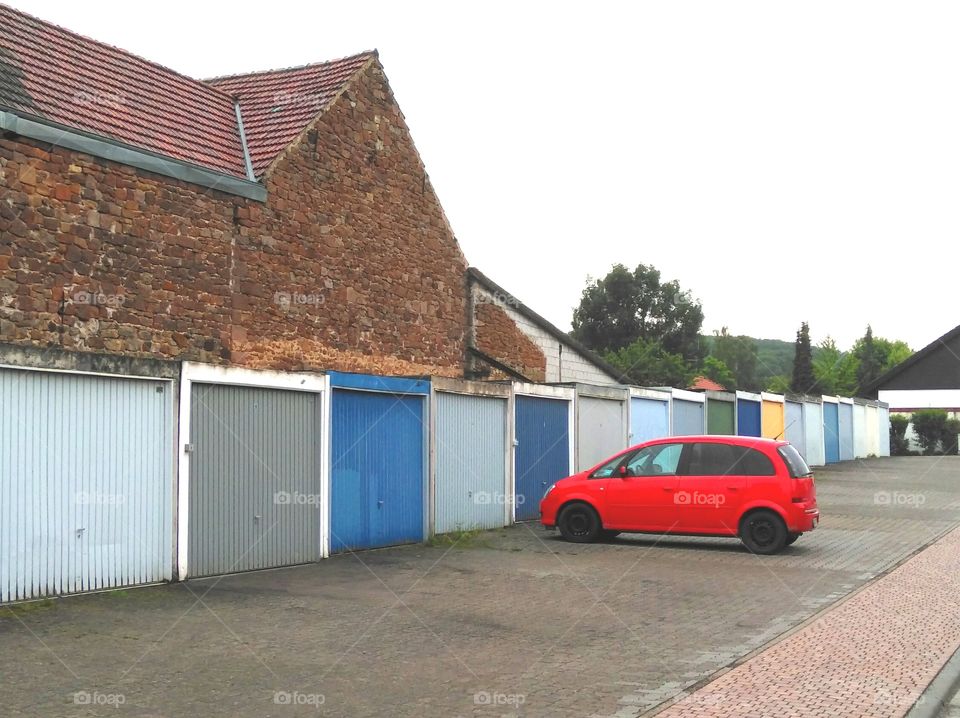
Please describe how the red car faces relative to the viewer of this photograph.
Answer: facing to the left of the viewer
